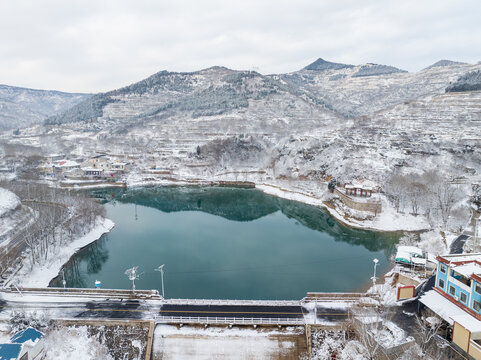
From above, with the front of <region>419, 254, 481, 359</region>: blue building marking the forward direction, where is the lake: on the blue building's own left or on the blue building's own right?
on the blue building's own right

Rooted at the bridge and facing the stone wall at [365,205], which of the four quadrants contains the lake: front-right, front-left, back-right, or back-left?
front-left

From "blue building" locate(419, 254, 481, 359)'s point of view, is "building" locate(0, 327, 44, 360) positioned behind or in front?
in front

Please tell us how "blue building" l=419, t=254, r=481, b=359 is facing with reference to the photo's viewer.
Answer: facing the viewer and to the left of the viewer

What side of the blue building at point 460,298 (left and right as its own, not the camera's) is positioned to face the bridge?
front

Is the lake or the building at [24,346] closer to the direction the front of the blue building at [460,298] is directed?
the building

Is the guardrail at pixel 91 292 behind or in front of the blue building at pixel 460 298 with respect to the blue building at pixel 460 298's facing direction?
in front

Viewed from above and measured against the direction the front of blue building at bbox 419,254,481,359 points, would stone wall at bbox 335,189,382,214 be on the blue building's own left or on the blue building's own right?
on the blue building's own right
